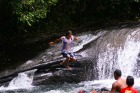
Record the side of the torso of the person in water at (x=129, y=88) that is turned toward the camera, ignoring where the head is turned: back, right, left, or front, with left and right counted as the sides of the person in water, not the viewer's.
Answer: back

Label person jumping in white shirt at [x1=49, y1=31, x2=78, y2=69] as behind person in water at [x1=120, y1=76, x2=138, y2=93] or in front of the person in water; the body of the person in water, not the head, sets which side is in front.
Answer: in front

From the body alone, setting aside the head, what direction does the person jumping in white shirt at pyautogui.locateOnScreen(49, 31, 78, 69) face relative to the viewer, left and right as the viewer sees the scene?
facing the viewer and to the right of the viewer

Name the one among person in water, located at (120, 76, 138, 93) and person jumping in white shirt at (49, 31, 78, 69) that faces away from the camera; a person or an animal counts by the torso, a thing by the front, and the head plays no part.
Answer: the person in water

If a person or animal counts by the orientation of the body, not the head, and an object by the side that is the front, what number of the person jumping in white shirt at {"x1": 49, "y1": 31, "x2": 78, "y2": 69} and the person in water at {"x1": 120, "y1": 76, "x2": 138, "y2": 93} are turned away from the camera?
1

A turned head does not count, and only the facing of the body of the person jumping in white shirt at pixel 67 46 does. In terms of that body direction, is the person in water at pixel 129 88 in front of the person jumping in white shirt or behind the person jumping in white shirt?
in front
